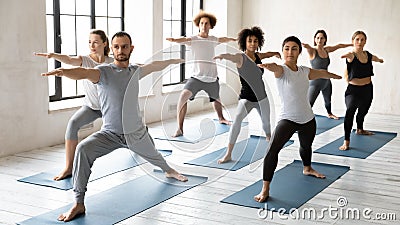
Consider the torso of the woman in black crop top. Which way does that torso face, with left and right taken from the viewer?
facing the viewer and to the right of the viewer

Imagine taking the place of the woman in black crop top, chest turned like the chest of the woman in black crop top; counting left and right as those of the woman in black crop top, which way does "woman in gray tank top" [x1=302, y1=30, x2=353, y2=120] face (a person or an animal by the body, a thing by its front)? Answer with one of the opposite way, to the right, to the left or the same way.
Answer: the same way

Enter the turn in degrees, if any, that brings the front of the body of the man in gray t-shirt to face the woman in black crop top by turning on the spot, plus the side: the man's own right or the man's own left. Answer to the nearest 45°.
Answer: approximately 90° to the man's own left

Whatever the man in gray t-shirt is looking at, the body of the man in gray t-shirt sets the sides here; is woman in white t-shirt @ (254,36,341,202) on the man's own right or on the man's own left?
on the man's own left

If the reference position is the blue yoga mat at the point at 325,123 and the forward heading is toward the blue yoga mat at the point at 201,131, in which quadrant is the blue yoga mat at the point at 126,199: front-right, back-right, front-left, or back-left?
front-left

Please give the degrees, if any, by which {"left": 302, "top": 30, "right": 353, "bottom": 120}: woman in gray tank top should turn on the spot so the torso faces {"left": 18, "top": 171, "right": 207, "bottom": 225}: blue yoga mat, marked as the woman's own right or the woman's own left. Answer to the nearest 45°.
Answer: approximately 45° to the woman's own right

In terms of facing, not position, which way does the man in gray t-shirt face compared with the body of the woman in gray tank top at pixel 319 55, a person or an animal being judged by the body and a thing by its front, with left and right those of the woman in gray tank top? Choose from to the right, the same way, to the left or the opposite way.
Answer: the same way

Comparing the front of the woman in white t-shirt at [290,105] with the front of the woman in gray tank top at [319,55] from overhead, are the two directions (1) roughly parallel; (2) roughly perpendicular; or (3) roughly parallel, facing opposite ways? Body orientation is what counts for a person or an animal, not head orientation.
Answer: roughly parallel

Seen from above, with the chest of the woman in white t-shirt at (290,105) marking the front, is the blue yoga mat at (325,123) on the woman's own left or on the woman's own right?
on the woman's own left

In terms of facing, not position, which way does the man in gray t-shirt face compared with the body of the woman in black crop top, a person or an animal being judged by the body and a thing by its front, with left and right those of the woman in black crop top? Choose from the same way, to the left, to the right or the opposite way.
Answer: the same way

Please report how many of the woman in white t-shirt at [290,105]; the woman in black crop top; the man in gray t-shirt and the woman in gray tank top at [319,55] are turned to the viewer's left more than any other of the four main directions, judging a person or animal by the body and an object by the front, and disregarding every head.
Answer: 0

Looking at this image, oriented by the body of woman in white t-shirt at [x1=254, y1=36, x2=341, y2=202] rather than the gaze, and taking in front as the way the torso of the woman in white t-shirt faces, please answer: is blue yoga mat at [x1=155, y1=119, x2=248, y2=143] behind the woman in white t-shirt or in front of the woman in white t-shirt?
behind

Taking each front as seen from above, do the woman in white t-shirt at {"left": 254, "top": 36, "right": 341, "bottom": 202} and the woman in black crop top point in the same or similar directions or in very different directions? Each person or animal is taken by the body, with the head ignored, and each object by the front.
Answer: same or similar directions

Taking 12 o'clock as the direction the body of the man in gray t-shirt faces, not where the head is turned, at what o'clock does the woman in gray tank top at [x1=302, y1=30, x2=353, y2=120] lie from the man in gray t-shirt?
The woman in gray tank top is roughly at 9 o'clock from the man in gray t-shirt.
